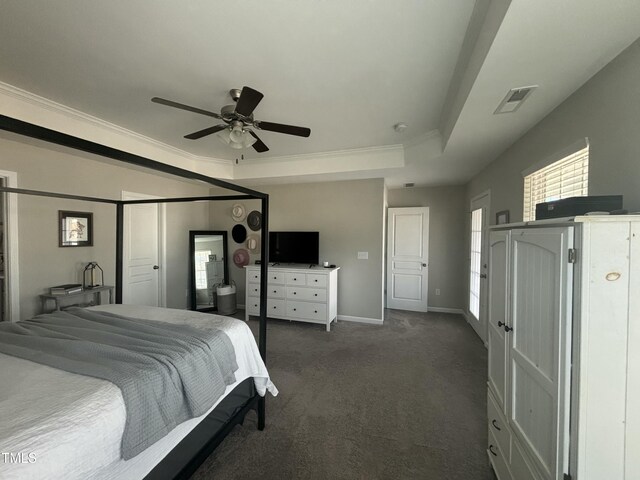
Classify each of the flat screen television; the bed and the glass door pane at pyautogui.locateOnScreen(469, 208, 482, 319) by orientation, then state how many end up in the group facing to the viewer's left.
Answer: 1

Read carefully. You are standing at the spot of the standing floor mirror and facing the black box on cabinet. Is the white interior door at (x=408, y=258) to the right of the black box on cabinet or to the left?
left

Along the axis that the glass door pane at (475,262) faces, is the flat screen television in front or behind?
in front

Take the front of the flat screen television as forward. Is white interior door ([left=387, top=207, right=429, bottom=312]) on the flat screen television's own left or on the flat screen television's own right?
on the flat screen television's own left

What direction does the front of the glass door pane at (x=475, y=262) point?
to the viewer's left

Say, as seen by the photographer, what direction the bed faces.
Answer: facing away from the viewer and to the right of the viewer

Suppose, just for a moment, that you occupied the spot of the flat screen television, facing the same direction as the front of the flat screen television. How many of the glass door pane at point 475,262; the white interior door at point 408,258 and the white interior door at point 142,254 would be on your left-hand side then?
2

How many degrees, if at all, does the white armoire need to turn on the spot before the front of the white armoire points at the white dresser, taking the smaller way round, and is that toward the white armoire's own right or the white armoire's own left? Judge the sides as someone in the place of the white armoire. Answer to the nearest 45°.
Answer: approximately 90° to the white armoire's own right

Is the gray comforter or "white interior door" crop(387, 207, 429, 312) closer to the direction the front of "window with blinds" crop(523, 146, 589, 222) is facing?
the gray comforter

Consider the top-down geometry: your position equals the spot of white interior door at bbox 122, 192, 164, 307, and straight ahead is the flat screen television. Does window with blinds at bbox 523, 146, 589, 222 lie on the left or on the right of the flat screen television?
right

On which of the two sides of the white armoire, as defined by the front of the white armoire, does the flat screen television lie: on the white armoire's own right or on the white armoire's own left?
on the white armoire's own right

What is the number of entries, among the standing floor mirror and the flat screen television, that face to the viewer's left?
0

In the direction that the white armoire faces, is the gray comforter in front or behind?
in front
